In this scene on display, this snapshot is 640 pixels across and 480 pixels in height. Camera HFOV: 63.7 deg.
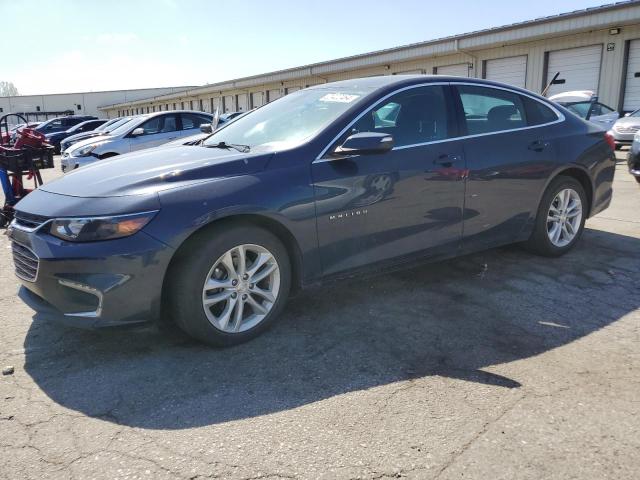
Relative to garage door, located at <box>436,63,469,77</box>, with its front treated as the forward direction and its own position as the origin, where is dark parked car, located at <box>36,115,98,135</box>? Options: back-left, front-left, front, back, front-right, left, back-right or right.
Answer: front-right

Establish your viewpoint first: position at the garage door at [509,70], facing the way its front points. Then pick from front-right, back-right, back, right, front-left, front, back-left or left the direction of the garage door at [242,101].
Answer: right

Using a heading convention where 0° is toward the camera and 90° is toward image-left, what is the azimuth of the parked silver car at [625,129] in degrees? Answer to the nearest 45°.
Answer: approximately 45°

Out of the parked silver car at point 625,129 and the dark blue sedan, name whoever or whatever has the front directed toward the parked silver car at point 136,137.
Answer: the parked silver car at point 625,129

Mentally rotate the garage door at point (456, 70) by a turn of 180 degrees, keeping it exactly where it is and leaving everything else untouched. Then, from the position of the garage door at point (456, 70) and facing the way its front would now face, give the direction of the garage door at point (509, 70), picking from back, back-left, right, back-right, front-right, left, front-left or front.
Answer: right

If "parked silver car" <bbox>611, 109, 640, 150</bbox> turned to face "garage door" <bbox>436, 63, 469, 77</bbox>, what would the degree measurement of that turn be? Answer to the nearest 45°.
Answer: approximately 90° to its right

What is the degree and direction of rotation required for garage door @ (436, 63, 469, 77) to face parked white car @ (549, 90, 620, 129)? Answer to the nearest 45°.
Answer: approximately 90° to its left

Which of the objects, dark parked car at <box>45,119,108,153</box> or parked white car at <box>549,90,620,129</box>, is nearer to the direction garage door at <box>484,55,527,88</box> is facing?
the dark parked car

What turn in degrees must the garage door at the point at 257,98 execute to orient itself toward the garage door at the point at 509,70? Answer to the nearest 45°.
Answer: approximately 90° to its left
